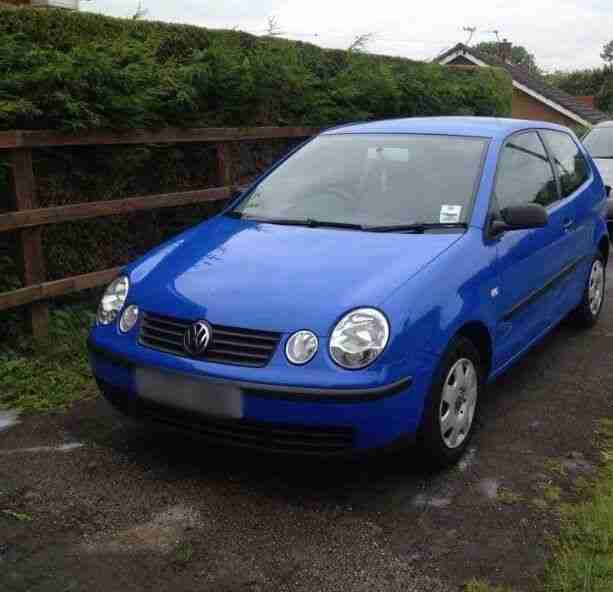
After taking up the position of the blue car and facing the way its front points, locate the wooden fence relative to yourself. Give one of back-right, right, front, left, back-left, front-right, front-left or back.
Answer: right

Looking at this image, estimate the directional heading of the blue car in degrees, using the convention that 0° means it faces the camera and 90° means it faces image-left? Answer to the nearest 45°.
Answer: approximately 45°

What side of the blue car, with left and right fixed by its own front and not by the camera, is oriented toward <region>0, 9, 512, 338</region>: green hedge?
right
